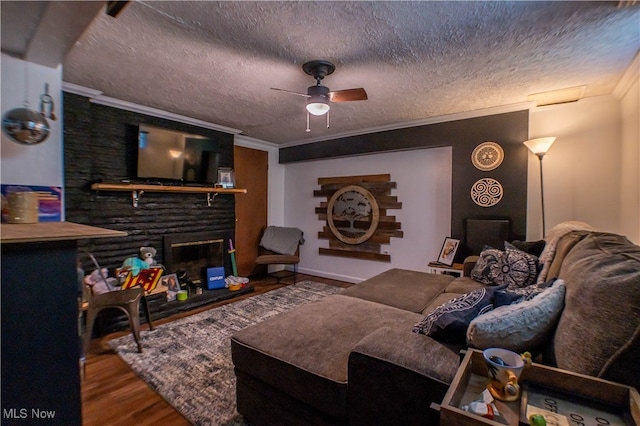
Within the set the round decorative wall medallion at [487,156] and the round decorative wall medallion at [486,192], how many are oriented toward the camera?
2

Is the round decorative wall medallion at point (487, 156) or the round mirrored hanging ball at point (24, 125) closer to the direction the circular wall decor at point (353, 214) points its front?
the round mirrored hanging ball

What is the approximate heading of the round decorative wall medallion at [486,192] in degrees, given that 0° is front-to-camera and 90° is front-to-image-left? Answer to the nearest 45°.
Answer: approximately 0°

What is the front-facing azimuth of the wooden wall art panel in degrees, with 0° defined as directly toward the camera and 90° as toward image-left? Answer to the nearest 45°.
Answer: approximately 45°

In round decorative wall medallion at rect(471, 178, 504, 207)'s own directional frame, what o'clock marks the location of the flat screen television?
The flat screen television is roughly at 2 o'clock from the round decorative wall medallion.

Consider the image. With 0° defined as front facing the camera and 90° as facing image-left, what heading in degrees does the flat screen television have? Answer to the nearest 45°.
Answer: approximately 315°

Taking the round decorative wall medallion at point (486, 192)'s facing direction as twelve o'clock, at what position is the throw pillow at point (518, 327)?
The throw pillow is roughly at 12 o'clock from the round decorative wall medallion.
